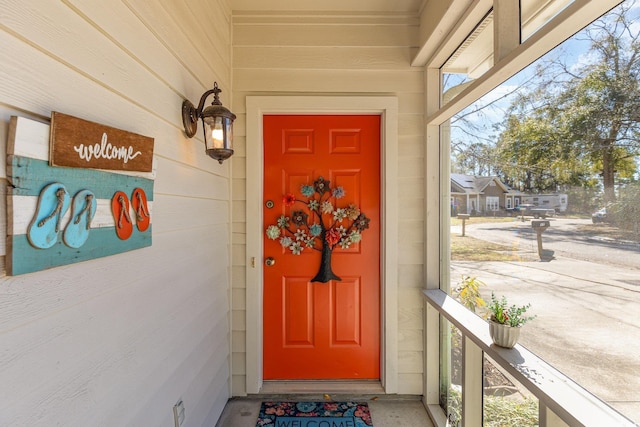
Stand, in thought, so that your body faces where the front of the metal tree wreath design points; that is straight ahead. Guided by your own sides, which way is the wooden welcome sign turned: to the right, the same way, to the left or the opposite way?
to the left

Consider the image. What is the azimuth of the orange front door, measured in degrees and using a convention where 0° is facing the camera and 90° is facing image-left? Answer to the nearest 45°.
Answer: approximately 0°

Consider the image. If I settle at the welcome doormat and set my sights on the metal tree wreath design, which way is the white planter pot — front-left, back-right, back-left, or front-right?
back-right

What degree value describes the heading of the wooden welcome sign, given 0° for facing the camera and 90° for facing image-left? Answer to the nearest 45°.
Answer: approximately 315°

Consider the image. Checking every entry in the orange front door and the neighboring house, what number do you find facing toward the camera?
2

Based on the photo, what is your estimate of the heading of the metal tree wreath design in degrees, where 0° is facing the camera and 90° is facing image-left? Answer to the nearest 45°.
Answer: approximately 0°

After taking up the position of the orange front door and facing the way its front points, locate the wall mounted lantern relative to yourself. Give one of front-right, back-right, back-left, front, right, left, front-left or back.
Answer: front-right
